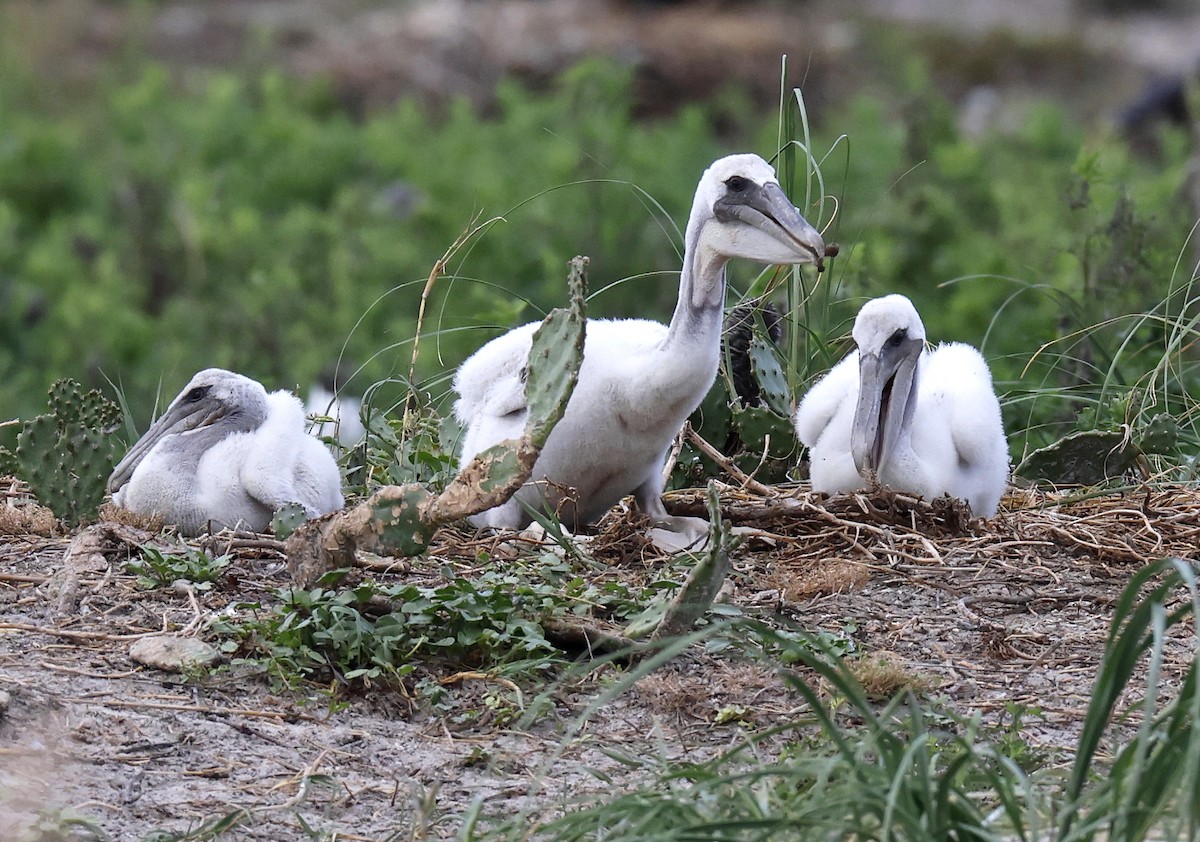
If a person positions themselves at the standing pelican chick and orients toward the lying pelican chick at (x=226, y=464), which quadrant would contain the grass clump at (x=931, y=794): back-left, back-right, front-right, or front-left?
back-left

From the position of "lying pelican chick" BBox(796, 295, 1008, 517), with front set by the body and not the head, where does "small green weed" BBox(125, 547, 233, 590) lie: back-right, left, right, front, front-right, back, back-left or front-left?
front-right

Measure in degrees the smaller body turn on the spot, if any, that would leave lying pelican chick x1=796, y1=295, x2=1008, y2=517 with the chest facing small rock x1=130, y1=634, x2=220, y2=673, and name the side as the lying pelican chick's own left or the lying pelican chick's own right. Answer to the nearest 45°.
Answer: approximately 45° to the lying pelican chick's own right

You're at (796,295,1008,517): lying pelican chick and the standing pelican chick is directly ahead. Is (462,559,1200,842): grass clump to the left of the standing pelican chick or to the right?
left

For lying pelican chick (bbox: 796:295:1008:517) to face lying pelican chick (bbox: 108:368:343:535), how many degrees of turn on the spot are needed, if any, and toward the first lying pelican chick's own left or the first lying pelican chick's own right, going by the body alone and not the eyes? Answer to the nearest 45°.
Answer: approximately 90° to the first lying pelican chick's own right

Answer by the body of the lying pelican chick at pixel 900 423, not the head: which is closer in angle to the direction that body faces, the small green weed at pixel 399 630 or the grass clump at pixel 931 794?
the grass clump

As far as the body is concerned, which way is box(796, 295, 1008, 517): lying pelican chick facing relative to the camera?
toward the camera

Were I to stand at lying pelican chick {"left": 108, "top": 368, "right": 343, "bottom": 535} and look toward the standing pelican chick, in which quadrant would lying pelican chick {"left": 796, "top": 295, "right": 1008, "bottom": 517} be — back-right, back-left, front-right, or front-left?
front-left

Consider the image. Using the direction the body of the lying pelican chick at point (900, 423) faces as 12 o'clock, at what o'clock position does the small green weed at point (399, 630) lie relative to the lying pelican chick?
The small green weed is roughly at 1 o'clock from the lying pelican chick.

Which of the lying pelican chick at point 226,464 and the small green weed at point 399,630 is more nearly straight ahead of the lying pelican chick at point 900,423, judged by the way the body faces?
the small green weed

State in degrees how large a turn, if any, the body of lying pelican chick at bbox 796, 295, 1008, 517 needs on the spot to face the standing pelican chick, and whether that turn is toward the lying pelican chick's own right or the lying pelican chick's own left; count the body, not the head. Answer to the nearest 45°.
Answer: approximately 45° to the lying pelican chick's own right
